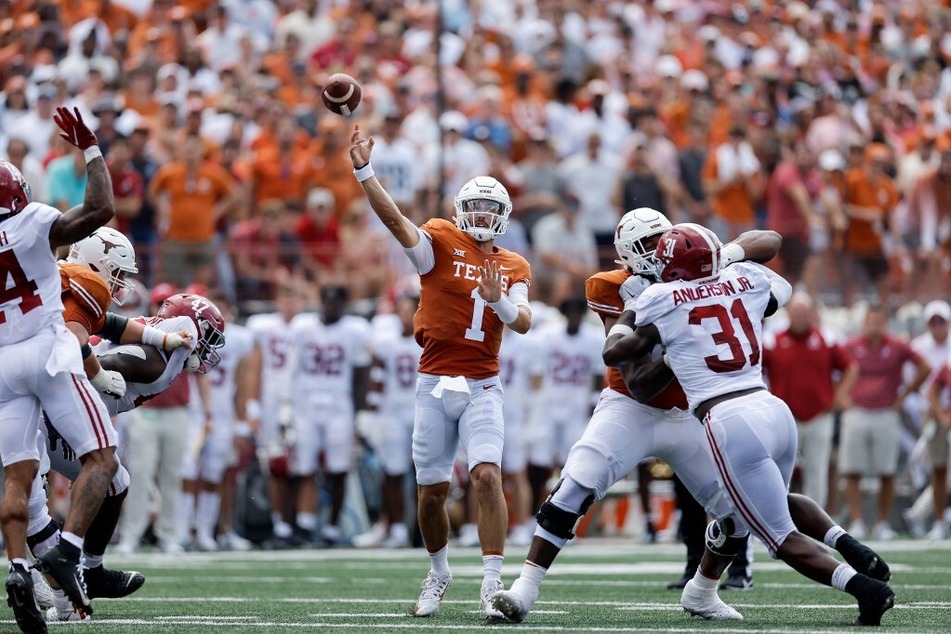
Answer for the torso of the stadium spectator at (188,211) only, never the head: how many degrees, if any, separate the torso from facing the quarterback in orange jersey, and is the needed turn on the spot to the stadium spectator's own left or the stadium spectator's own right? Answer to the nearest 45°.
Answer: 0° — they already face them

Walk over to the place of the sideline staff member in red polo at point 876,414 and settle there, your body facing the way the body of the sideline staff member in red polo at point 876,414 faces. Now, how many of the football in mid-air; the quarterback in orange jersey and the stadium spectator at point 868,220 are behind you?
1

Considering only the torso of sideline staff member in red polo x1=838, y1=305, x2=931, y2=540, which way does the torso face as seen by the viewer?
toward the camera

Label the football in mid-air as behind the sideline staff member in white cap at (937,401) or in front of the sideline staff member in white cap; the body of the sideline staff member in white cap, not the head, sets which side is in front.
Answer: in front

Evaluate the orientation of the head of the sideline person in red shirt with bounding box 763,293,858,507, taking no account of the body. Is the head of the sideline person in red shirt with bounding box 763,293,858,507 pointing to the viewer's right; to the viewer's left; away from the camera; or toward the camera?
toward the camera

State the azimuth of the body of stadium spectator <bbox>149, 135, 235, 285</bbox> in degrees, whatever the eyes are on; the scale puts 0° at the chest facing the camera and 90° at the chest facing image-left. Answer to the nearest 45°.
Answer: approximately 0°

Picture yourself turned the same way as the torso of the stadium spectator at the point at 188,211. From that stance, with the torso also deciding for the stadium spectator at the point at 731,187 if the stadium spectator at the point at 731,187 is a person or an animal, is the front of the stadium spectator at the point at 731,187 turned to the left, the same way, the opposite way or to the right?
the same way

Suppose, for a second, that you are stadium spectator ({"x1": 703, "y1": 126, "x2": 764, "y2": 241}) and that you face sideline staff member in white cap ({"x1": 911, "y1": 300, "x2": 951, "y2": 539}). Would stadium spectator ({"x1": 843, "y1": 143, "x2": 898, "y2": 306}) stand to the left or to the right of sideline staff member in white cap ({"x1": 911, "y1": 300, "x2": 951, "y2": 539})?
left

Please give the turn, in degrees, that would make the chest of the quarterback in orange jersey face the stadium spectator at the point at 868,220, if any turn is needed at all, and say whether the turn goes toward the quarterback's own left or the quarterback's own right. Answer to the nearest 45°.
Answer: approximately 135° to the quarterback's own left

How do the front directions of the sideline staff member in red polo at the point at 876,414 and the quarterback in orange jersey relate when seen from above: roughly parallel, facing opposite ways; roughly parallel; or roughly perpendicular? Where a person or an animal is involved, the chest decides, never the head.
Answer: roughly parallel

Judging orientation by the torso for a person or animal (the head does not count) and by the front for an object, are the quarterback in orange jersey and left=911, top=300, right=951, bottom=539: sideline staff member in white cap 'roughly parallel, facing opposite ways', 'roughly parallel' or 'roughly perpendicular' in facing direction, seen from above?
roughly parallel

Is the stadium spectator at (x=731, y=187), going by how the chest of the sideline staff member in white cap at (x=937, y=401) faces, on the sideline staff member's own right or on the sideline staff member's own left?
on the sideline staff member's own right

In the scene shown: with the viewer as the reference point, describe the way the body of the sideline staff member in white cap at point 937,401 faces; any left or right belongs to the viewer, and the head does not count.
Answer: facing the viewer

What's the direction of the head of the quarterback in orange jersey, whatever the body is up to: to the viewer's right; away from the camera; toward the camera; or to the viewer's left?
toward the camera
